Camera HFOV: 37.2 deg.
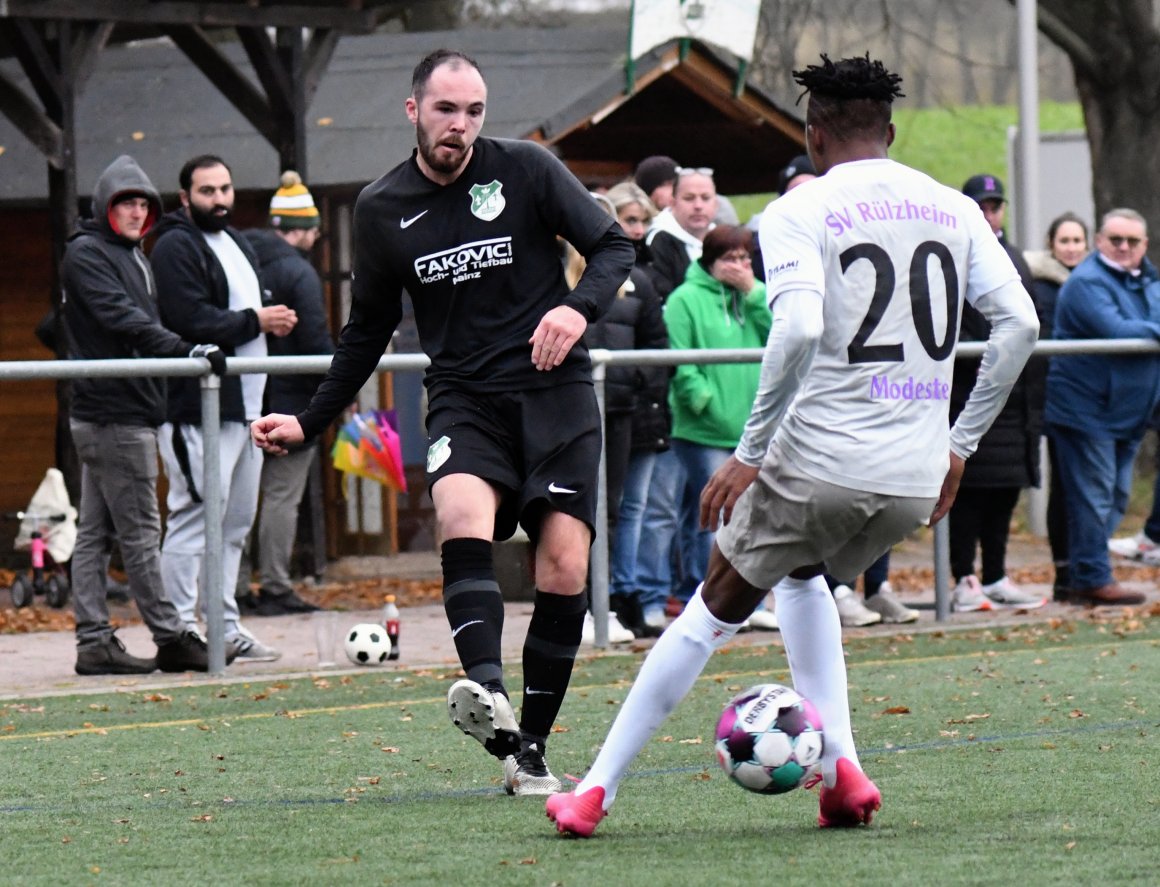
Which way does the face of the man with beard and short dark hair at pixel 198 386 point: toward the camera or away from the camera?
toward the camera

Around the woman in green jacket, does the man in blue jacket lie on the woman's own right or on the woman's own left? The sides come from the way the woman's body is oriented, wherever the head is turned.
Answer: on the woman's own left

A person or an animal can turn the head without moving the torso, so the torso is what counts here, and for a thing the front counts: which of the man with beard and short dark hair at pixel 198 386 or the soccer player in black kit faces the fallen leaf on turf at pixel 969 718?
the man with beard and short dark hair

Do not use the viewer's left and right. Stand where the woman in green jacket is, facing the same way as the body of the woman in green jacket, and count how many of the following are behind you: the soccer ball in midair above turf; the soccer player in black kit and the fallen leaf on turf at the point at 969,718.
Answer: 0

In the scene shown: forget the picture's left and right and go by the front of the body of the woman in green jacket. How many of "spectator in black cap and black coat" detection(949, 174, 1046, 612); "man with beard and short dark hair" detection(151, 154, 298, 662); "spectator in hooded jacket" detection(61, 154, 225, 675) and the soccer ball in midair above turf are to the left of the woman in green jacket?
1

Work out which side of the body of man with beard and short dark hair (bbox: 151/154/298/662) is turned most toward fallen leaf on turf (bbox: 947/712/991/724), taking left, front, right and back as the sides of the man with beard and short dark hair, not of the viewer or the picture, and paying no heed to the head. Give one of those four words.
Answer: front

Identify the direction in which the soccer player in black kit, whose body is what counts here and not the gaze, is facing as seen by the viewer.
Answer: toward the camera

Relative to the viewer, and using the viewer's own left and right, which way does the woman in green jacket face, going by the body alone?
facing the viewer and to the right of the viewer

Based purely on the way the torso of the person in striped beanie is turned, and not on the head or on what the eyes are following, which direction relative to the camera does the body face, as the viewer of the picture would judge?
to the viewer's right

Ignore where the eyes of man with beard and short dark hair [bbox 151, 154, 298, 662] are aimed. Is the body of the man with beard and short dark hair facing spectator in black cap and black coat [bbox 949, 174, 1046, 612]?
no

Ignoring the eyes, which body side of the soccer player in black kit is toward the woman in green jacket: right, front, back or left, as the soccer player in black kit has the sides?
back

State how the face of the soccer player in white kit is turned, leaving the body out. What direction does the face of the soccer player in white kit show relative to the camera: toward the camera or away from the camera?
away from the camera

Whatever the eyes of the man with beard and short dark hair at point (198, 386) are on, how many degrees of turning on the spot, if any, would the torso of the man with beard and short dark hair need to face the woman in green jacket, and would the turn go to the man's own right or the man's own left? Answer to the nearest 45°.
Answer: approximately 45° to the man's own left

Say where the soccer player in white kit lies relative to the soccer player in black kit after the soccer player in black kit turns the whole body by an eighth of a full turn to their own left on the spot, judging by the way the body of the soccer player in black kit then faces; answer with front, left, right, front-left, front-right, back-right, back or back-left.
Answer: front
